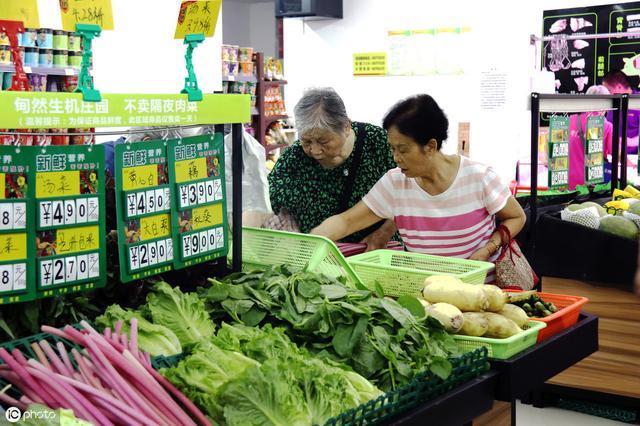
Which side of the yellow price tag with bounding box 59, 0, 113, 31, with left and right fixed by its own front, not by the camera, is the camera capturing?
front

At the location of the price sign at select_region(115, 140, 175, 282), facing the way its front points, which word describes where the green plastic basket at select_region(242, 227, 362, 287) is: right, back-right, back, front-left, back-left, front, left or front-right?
left

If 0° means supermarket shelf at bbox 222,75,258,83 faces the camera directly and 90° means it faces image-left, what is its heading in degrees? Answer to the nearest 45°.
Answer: approximately 0°

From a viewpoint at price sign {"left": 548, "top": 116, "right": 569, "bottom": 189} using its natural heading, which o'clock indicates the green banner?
The green banner is roughly at 2 o'clock from the price sign.

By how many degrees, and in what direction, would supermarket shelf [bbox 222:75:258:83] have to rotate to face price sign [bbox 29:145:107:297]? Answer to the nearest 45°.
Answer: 0° — it already faces it

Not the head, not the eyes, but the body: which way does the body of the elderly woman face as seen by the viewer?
toward the camera

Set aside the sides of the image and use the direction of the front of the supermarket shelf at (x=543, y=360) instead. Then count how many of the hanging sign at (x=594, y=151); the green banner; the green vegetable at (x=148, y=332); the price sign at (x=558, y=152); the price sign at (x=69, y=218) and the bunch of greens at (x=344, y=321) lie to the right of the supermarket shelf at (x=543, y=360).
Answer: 4

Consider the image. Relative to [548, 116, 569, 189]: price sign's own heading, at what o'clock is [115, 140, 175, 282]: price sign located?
[115, 140, 175, 282]: price sign is roughly at 2 o'clock from [548, 116, 569, 189]: price sign.

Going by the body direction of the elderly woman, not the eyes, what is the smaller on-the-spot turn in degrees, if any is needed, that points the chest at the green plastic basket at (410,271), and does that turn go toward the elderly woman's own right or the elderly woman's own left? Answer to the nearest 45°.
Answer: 0° — they already face it

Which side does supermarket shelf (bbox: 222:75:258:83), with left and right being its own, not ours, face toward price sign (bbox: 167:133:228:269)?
front
